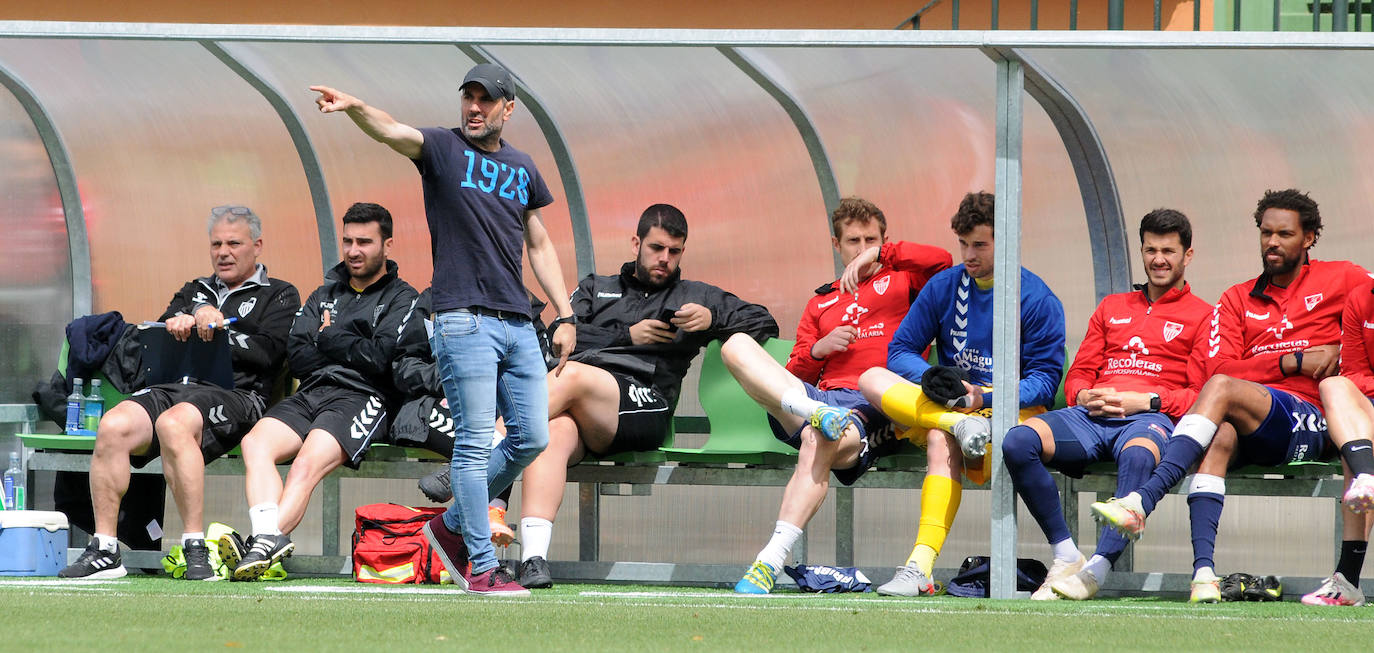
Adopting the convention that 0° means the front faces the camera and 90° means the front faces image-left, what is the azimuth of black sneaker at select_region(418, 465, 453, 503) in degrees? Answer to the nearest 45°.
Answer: approximately 45°

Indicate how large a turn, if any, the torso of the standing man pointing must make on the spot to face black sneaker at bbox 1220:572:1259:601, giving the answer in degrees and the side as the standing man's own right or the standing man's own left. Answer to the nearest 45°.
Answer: approximately 45° to the standing man's own left

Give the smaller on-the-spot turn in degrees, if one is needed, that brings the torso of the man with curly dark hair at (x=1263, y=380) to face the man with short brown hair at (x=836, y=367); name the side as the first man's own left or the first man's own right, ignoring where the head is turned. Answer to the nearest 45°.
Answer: approximately 45° to the first man's own right

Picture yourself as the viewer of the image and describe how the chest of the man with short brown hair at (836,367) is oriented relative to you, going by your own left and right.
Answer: facing the viewer

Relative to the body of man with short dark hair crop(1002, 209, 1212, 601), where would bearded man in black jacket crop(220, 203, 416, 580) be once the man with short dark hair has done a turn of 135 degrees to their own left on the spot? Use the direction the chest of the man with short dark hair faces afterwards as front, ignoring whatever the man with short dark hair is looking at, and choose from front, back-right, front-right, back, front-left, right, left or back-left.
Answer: back

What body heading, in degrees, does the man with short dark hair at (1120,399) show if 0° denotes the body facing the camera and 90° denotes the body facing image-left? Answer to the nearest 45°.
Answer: approximately 45°

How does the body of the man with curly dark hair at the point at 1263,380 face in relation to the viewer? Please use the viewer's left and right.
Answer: facing the viewer and to the left of the viewer

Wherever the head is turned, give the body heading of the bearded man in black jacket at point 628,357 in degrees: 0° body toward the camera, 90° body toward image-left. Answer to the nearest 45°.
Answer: approximately 45°

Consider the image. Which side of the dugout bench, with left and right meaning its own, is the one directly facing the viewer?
front

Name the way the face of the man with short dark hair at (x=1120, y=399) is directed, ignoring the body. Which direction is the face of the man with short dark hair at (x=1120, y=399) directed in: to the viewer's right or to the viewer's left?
to the viewer's left
